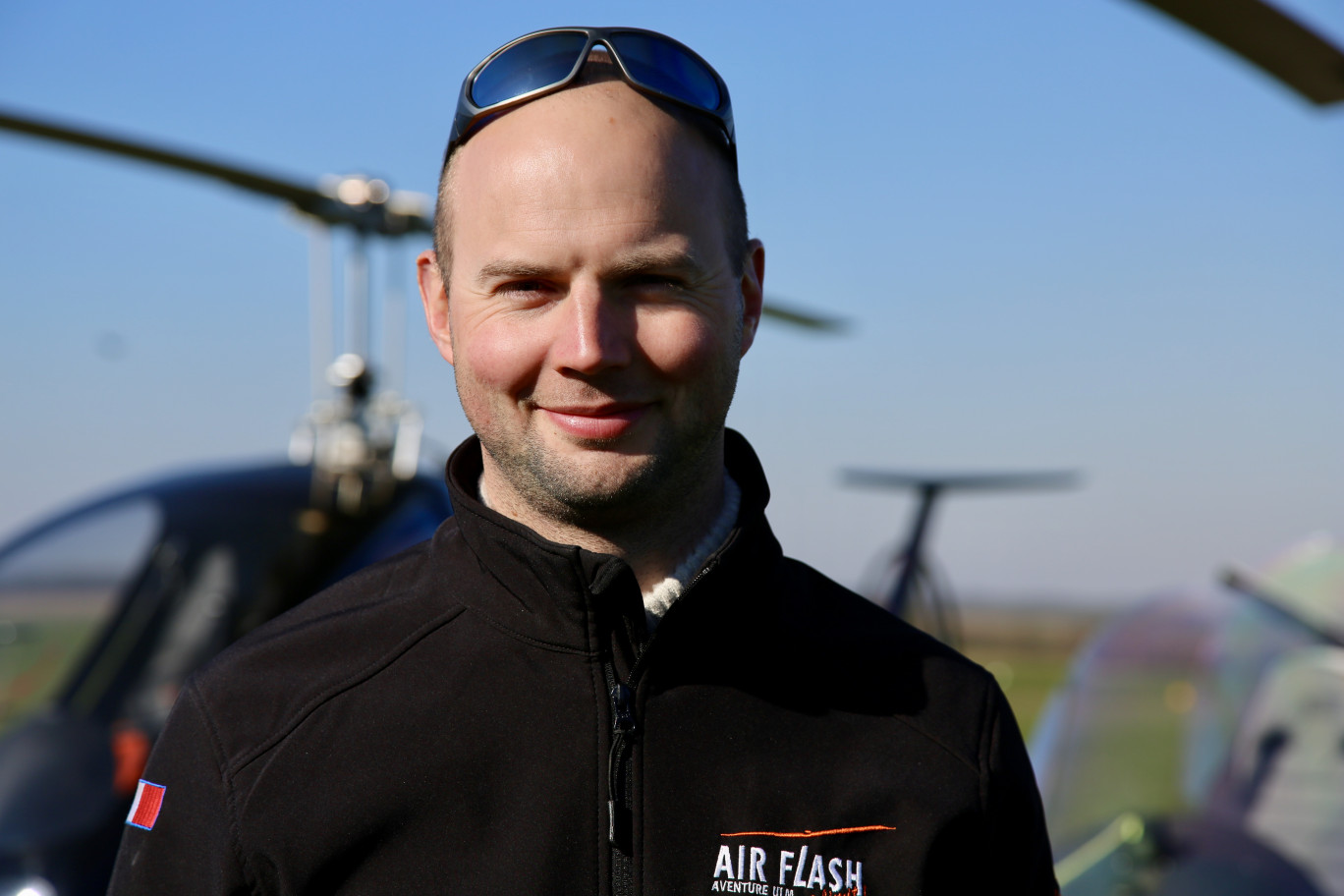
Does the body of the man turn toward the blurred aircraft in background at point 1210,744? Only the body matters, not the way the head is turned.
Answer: no

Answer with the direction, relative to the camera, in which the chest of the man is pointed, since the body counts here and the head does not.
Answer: toward the camera

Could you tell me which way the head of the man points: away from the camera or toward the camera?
toward the camera

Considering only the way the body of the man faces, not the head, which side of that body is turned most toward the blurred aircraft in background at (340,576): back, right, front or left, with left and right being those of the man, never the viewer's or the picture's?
back
